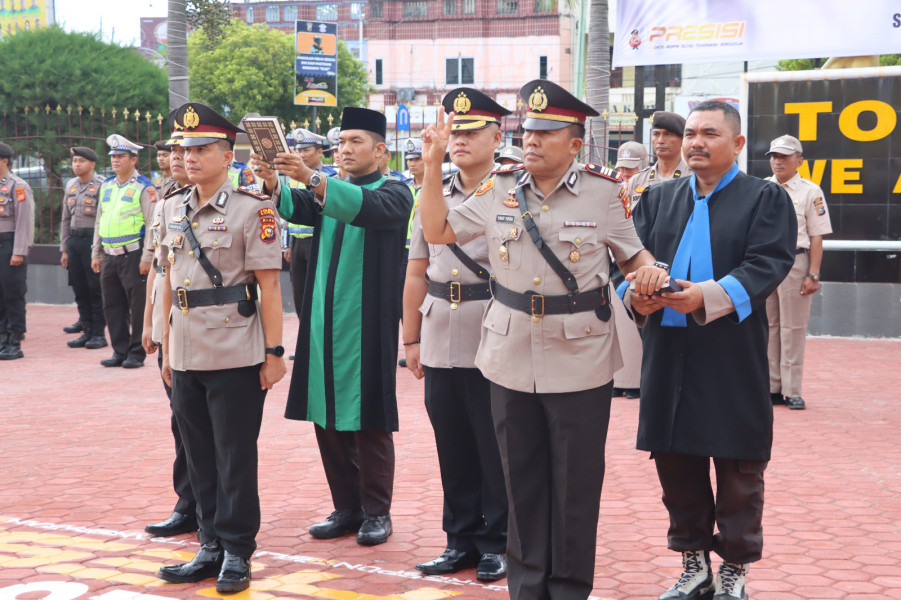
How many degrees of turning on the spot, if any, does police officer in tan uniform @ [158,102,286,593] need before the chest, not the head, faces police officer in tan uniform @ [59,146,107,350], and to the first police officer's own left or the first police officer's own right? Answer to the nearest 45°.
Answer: approximately 135° to the first police officer's own right

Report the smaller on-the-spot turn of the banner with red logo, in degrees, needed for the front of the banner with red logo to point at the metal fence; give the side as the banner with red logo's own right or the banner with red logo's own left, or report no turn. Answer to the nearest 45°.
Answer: approximately 90° to the banner with red logo's own right

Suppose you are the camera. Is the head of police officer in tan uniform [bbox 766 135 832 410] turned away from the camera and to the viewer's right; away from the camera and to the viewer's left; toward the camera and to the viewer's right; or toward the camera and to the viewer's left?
toward the camera and to the viewer's left

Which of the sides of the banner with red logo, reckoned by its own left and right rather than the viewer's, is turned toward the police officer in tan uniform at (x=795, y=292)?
front

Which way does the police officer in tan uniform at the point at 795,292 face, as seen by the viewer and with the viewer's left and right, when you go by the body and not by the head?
facing the viewer and to the left of the viewer

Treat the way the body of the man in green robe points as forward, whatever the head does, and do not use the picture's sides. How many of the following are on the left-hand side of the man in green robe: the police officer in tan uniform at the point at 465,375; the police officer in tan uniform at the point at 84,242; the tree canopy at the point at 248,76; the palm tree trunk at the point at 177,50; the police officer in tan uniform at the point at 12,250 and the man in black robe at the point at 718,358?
2

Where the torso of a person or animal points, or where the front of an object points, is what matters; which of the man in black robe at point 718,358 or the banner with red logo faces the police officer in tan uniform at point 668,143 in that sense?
the banner with red logo

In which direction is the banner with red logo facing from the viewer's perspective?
toward the camera
